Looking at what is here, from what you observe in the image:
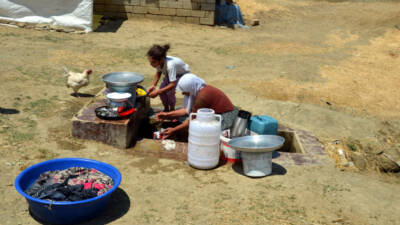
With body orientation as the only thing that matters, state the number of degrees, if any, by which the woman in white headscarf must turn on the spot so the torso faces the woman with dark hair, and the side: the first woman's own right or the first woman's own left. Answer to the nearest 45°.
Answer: approximately 45° to the first woman's own right

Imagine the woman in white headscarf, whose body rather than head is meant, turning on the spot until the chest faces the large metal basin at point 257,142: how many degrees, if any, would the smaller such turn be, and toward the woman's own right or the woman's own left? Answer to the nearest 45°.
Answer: approximately 135° to the woman's own left

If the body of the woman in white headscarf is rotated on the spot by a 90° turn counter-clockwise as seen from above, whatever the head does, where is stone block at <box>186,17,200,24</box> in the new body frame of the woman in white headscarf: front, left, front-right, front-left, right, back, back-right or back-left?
back

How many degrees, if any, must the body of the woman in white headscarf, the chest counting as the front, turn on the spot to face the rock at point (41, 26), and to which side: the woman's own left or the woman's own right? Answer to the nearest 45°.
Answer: approximately 45° to the woman's own right

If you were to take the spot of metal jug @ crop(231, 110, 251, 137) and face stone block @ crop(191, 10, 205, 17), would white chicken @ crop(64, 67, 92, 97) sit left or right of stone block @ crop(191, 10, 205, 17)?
left

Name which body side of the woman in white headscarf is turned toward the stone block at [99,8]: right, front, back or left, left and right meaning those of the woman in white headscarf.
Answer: right

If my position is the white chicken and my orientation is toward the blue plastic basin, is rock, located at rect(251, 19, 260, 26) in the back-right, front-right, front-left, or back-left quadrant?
back-left

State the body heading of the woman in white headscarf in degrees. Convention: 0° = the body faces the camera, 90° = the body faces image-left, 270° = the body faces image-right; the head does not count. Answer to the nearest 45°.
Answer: approximately 90°
